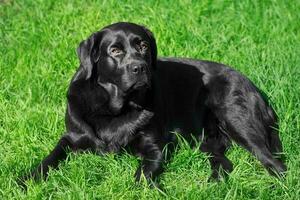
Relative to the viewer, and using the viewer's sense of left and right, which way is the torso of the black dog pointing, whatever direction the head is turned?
facing the viewer and to the left of the viewer
